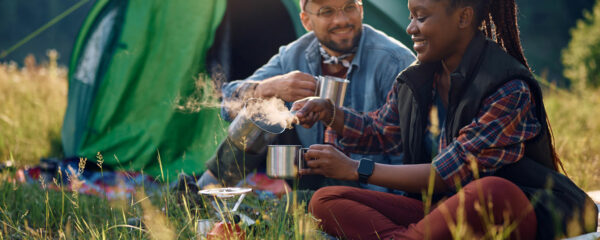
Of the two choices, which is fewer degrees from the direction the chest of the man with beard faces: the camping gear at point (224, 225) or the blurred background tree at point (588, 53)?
the camping gear

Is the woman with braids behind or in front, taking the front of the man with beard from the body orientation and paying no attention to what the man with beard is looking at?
in front

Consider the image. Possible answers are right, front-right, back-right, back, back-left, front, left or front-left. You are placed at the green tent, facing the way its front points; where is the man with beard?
front-left

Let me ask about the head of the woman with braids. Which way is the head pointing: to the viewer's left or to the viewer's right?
to the viewer's left

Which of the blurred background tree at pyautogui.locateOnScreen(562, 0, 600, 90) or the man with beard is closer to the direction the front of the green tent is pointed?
the man with beard

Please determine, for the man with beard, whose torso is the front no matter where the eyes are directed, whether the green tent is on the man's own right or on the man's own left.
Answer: on the man's own right

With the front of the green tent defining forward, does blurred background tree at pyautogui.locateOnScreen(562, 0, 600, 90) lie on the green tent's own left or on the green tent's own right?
on the green tent's own left

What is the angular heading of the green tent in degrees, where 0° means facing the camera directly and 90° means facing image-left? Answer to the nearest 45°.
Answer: approximately 0°

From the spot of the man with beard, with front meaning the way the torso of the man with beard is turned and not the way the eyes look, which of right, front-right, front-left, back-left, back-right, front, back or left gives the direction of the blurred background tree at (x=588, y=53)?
back-left

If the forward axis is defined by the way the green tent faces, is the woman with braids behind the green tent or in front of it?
in front

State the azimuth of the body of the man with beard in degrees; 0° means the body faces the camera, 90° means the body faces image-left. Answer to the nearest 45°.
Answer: approximately 0°
